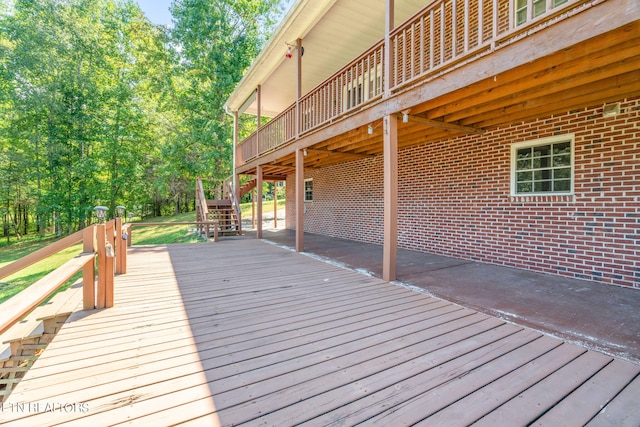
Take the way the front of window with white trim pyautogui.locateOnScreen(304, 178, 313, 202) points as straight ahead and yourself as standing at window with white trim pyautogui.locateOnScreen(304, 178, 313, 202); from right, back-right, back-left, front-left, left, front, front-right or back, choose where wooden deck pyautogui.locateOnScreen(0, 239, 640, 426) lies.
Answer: front-left

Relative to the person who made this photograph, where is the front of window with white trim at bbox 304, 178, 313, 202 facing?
facing the viewer and to the left of the viewer

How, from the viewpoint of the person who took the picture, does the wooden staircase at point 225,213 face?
facing the viewer

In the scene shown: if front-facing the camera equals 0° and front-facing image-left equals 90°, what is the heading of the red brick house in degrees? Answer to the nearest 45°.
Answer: approximately 45°

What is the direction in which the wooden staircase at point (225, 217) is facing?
toward the camera

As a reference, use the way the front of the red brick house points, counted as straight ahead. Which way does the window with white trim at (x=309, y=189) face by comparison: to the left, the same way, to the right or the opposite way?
the same way

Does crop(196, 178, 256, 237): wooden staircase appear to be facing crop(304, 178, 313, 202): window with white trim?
no

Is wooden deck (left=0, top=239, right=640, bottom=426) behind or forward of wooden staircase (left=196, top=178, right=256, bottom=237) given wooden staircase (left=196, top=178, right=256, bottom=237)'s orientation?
forward
